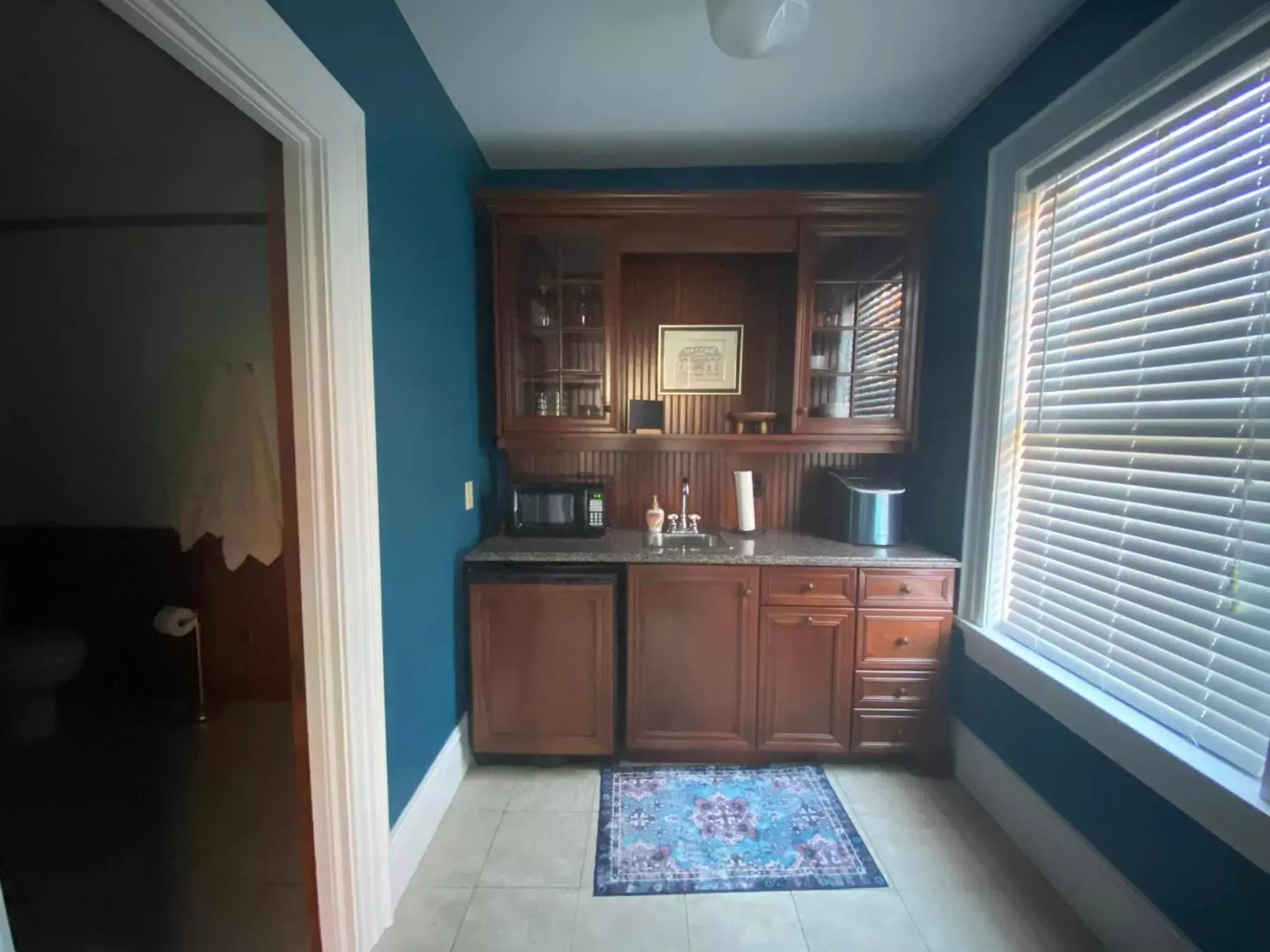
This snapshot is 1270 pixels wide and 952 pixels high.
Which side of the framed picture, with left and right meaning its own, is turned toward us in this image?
front

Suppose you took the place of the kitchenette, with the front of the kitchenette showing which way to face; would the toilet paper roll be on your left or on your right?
on your right

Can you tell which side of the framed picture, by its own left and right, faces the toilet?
right
